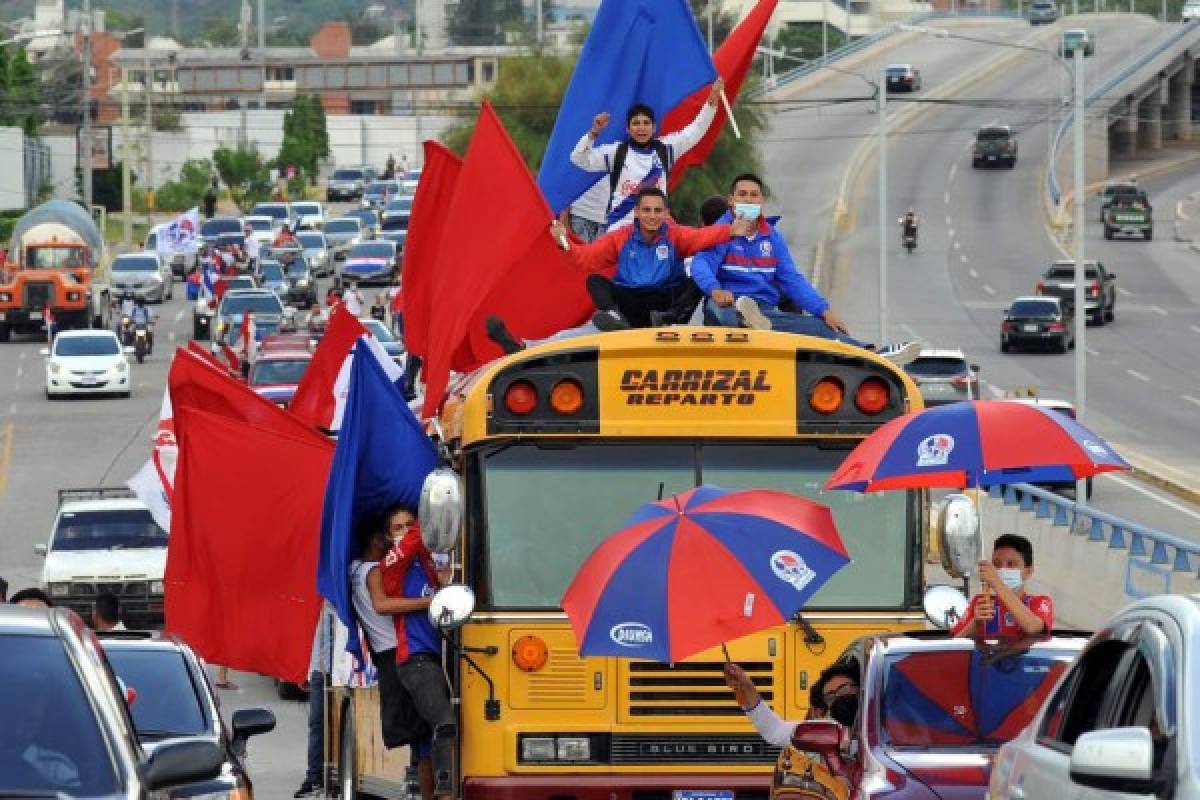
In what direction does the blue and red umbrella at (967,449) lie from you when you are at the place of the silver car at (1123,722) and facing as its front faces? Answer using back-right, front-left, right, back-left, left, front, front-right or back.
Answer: back-left

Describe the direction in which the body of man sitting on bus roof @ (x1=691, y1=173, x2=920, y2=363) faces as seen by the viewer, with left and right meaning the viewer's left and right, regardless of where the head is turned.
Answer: facing the viewer

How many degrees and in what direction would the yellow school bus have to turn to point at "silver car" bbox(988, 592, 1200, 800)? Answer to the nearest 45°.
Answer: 0° — it already faces it

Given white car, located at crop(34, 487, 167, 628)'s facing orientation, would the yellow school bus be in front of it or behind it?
in front

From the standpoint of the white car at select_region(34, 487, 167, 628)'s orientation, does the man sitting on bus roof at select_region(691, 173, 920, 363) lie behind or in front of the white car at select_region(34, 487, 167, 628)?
in front

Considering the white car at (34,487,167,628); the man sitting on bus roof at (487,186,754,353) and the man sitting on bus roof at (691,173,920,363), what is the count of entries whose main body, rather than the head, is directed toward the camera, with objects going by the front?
3

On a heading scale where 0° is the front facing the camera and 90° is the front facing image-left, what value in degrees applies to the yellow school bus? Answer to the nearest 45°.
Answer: approximately 0°

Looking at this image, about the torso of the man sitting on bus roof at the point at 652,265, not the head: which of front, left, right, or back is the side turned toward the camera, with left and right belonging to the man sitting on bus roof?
front
